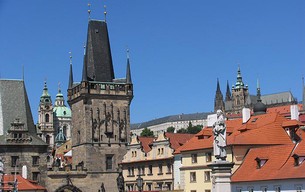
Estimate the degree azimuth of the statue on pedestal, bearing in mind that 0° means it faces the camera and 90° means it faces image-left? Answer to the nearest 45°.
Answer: approximately 45°
